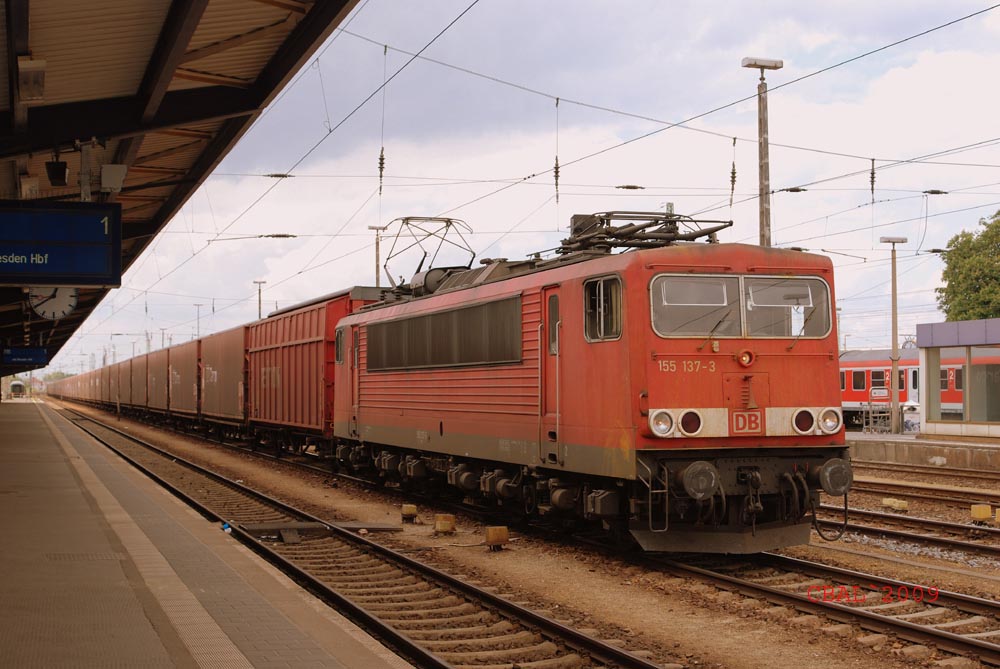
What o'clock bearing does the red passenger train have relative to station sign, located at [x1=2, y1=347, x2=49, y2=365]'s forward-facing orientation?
The red passenger train is roughly at 10 o'clock from the station sign.

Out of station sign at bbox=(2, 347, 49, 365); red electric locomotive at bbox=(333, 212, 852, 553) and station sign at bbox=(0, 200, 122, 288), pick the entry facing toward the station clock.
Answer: station sign at bbox=(2, 347, 49, 365)

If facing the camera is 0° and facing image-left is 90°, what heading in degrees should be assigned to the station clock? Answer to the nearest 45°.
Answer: approximately 0°

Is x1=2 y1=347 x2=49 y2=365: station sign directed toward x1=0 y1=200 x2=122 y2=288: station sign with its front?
yes

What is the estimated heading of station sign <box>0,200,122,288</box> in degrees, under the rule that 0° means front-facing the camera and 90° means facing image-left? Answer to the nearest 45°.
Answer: approximately 0°

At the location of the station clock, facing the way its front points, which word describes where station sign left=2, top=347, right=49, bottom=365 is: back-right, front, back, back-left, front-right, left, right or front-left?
back

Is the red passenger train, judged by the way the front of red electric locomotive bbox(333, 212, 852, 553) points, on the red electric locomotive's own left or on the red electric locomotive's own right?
on the red electric locomotive's own left

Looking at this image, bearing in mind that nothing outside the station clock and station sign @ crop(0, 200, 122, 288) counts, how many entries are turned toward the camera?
2
